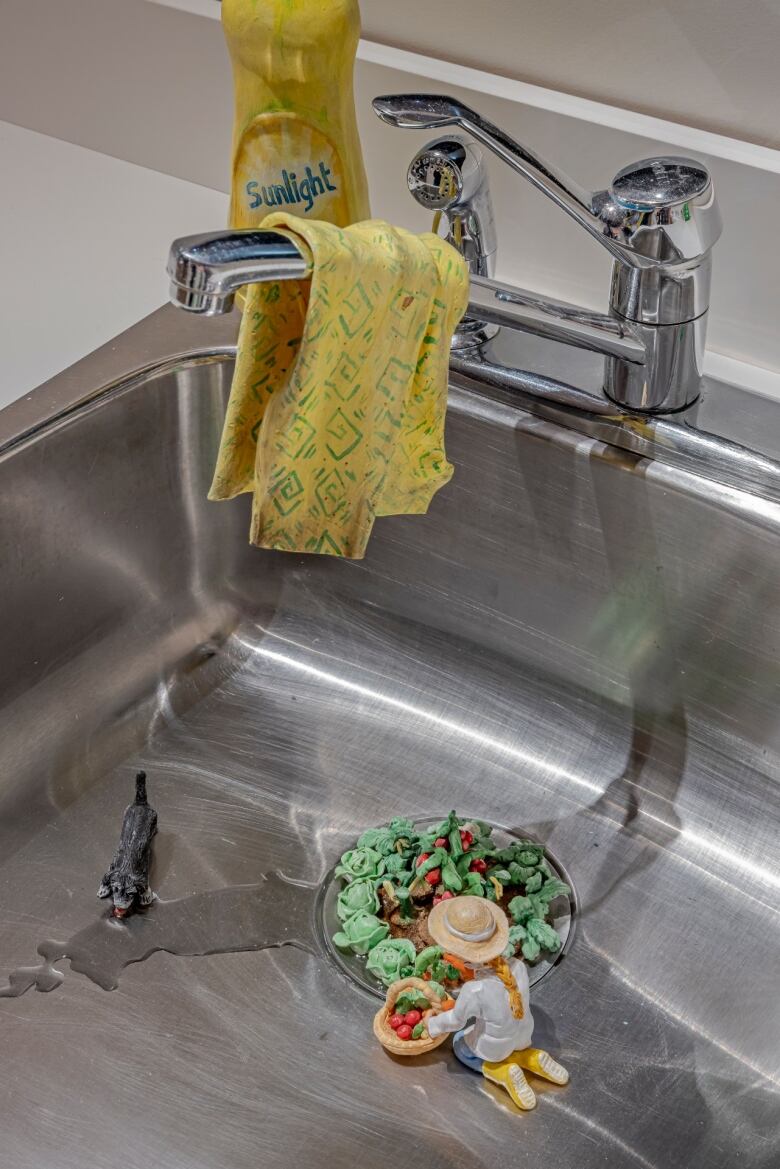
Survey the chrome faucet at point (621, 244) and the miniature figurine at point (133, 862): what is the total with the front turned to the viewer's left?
1

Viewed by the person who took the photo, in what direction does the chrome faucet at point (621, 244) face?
facing to the left of the viewer

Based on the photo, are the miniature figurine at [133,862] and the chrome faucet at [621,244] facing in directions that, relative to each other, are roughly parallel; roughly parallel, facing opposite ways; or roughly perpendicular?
roughly perpendicular

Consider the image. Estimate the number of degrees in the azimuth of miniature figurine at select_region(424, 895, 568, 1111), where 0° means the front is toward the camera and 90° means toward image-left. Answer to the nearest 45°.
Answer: approximately 135°

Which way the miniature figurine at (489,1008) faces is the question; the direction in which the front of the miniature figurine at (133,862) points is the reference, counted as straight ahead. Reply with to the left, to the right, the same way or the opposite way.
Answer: the opposite way

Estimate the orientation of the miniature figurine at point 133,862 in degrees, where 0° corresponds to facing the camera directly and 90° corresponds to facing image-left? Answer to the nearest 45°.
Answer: approximately 0°
